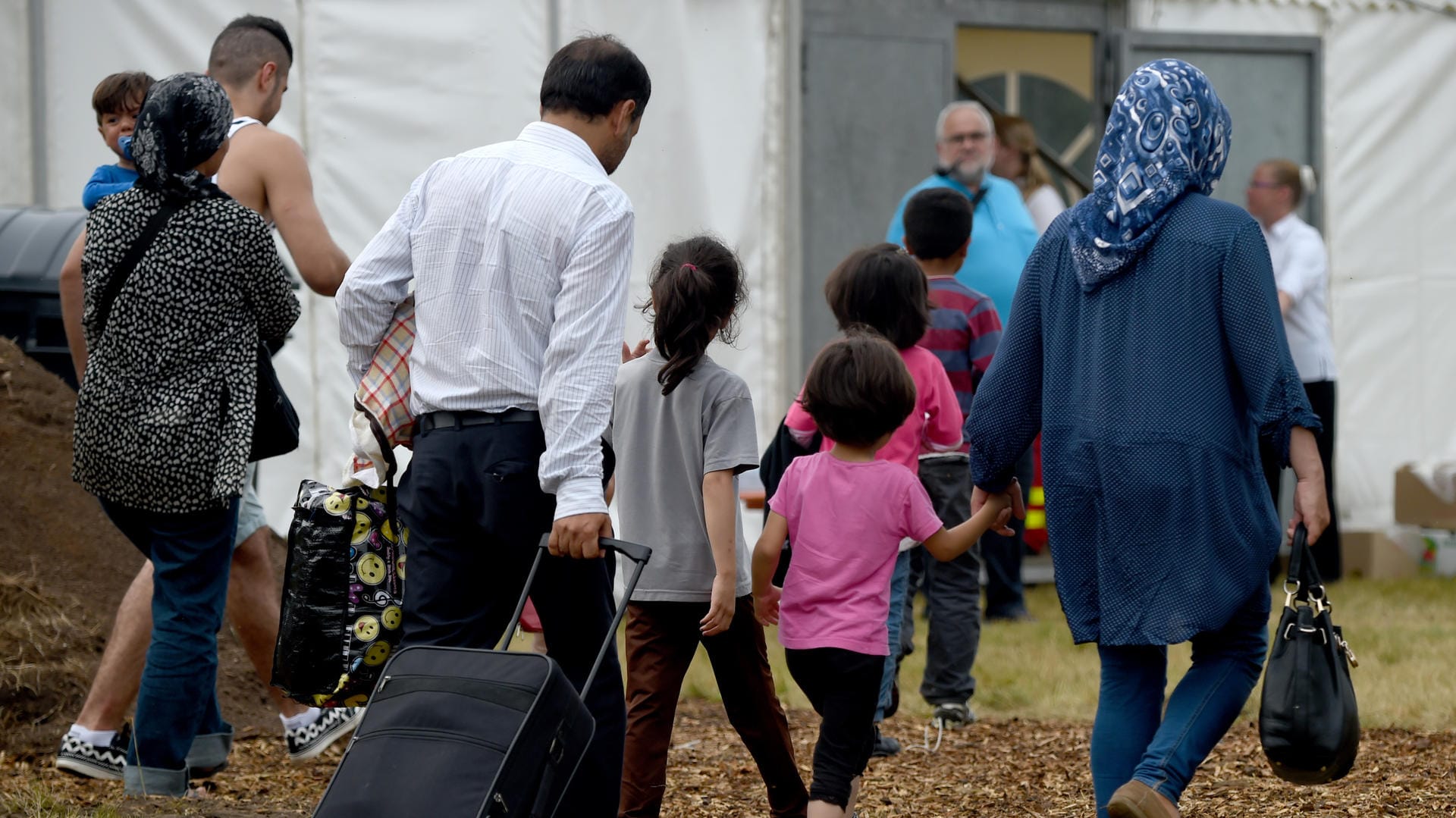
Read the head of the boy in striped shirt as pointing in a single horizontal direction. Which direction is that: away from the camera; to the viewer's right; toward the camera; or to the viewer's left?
away from the camera

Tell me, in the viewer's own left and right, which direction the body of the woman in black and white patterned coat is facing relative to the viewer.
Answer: facing away from the viewer and to the right of the viewer

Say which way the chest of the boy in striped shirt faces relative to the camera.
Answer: away from the camera

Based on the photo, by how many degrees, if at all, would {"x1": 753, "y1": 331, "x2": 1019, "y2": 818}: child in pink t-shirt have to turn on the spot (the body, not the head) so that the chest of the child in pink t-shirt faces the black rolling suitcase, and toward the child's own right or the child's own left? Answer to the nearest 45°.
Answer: approximately 135° to the child's own left

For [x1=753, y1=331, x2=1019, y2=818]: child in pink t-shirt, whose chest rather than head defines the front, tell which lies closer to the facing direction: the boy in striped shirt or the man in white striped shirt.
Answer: the boy in striped shirt

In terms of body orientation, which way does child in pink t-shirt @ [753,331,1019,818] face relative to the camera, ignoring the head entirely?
away from the camera

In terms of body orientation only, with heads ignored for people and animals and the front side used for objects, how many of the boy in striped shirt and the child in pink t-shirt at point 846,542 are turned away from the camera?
2

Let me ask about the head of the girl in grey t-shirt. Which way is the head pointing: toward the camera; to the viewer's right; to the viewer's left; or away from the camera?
away from the camera

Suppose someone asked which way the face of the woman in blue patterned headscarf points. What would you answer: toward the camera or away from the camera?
away from the camera

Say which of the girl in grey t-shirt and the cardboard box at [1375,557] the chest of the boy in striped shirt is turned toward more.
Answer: the cardboard box

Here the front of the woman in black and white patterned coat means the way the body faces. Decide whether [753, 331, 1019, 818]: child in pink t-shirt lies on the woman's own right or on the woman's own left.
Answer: on the woman's own right

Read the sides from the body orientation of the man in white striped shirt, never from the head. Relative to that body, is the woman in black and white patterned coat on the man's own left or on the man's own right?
on the man's own left
